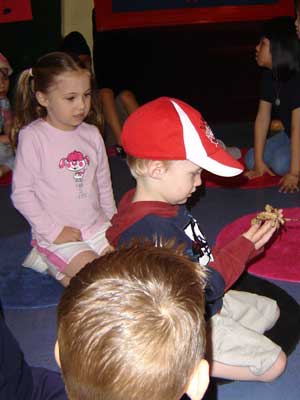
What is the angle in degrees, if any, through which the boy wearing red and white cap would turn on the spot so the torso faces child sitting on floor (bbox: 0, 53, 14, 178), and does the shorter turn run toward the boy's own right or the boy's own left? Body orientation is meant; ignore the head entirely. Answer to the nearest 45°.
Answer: approximately 135° to the boy's own left

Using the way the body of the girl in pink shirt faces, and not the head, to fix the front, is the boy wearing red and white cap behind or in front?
in front

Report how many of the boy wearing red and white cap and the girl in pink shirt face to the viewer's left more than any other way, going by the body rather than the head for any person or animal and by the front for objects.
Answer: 0

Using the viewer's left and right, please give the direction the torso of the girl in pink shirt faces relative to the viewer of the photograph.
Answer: facing the viewer and to the right of the viewer

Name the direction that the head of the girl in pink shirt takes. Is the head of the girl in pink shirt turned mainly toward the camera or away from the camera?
toward the camera

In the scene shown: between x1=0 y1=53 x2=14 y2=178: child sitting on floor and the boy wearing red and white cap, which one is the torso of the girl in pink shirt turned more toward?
the boy wearing red and white cap

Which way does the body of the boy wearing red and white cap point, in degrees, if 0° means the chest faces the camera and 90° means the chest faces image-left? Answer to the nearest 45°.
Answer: approximately 270°

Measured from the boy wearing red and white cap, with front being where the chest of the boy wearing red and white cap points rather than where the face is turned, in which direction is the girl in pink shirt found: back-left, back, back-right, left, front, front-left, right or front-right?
back-left
